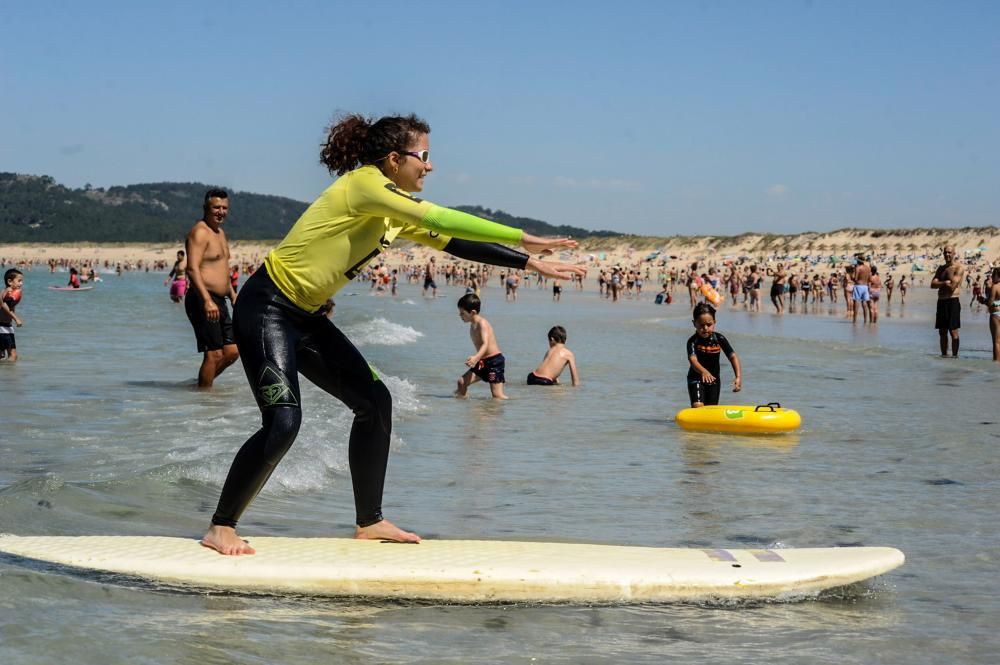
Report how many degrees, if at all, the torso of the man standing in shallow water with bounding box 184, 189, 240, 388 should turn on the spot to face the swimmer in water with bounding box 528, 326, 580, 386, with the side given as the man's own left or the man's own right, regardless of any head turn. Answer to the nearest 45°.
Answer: approximately 90° to the man's own left

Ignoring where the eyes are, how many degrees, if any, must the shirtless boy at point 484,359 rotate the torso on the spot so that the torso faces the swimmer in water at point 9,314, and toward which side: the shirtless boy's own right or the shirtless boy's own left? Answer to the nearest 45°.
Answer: approximately 45° to the shirtless boy's own right

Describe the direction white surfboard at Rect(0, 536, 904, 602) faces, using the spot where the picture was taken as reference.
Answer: facing to the right of the viewer

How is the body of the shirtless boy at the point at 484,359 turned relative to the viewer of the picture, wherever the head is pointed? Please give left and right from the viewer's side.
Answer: facing to the left of the viewer

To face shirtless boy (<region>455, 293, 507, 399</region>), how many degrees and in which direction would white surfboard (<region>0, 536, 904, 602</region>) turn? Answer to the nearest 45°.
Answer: approximately 90° to its left

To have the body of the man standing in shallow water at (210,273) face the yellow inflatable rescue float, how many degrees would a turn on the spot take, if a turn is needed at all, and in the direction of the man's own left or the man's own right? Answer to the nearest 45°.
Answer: approximately 45° to the man's own left

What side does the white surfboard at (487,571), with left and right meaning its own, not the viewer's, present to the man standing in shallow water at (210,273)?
left

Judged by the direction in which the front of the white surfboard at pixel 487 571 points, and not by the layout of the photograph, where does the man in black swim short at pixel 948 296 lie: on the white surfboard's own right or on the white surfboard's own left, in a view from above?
on the white surfboard's own left
